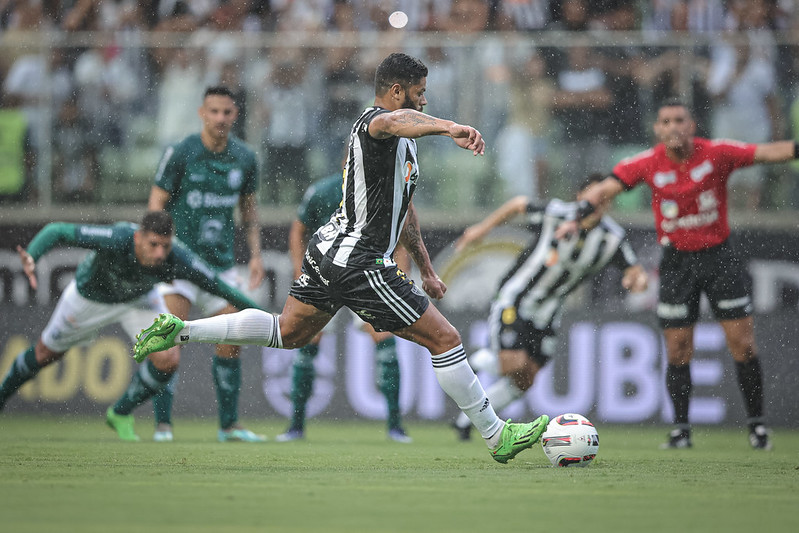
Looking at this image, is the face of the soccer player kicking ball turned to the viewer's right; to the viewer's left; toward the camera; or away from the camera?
to the viewer's right

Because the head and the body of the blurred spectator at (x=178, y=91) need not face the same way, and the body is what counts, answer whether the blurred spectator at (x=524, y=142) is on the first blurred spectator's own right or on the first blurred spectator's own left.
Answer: on the first blurred spectator's own left

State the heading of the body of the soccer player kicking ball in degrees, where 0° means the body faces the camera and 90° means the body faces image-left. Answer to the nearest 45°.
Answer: approximately 270°

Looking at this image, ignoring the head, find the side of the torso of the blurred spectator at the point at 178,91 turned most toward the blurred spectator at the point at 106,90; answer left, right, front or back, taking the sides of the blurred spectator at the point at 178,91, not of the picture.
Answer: right

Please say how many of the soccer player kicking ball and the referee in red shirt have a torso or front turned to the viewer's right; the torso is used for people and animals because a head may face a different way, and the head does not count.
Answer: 1

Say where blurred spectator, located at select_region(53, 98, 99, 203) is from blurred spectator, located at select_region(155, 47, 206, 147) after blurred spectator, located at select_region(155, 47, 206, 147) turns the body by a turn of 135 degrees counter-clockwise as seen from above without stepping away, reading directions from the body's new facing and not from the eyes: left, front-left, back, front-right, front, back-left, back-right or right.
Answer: back-left

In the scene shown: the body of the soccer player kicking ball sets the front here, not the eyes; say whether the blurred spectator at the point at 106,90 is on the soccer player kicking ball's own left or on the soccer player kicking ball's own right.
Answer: on the soccer player kicking ball's own left

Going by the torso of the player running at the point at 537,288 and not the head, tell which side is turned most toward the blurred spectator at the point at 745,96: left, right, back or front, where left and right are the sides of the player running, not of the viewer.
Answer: left

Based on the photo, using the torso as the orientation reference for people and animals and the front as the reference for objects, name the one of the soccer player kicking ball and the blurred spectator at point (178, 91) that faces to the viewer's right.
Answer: the soccer player kicking ball

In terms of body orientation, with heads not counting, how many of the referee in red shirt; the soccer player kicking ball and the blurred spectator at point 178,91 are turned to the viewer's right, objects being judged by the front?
1

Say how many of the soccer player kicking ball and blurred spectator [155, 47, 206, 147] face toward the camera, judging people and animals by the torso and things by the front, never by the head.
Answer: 1

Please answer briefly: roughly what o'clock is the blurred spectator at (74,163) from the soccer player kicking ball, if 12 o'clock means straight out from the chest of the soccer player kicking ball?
The blurred spectator is roughly at 8 o'clock from the soccer player kicking ball.
